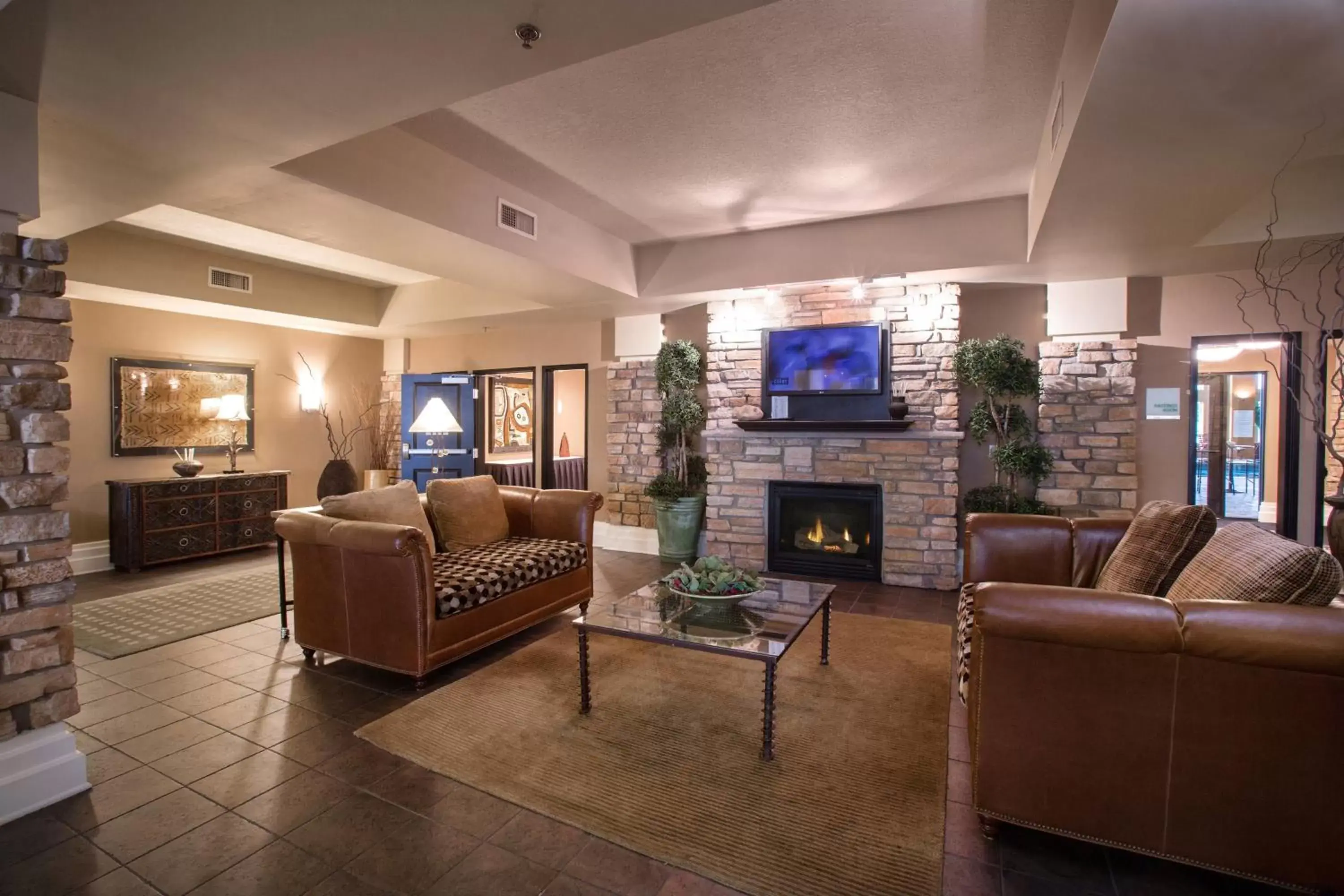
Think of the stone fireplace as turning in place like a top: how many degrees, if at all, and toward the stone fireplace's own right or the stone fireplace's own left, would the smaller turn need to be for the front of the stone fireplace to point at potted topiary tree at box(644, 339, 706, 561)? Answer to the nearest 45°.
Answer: approximately 90° to the stone fireplace's own right

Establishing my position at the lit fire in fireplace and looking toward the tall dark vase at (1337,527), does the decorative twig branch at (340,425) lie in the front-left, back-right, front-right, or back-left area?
back-right

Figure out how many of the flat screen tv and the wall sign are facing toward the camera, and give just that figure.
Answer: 2

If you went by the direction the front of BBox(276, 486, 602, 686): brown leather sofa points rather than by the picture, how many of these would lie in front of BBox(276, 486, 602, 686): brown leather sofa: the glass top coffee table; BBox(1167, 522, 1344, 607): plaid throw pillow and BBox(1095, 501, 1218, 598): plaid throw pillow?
3

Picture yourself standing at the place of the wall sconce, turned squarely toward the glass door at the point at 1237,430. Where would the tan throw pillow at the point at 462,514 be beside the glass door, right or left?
right

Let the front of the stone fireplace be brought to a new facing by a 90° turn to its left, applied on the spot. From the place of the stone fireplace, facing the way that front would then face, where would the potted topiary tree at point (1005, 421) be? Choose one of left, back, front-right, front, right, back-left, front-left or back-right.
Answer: front

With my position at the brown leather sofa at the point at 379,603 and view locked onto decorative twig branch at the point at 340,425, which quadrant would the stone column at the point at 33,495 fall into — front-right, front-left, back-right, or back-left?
back-left

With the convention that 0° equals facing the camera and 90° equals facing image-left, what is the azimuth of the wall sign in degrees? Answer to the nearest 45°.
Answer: approximately 0°

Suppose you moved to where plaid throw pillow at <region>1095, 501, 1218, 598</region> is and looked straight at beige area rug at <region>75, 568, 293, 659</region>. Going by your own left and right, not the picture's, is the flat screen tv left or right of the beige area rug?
right

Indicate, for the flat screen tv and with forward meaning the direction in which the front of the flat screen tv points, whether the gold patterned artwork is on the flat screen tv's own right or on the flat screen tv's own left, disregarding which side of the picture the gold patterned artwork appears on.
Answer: on the flat screen tv's own right

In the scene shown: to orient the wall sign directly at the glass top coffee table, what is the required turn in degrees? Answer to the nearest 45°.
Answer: approximately 45° to its right

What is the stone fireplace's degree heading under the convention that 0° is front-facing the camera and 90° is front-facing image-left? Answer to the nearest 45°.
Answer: approximately 0°

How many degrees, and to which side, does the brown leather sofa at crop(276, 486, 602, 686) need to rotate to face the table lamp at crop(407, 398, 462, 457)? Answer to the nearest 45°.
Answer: approximately 135° to its left
